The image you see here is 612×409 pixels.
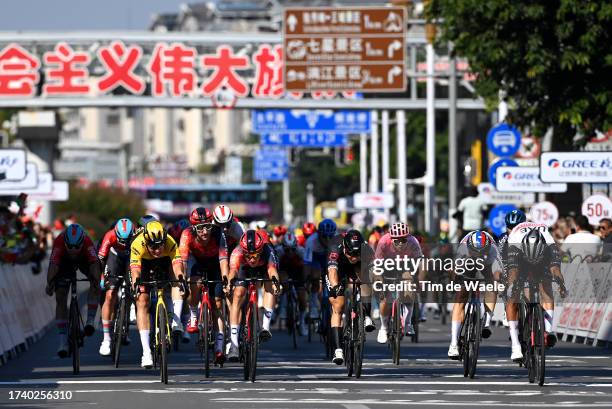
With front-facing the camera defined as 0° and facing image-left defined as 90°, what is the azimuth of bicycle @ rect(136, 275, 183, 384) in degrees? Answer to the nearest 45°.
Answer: approximately 0°

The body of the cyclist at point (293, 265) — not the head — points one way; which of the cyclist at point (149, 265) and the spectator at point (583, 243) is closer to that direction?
the cyclist

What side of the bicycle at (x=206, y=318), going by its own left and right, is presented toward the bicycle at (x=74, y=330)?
right

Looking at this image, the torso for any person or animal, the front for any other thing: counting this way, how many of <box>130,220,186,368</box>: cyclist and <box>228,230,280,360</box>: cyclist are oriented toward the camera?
2

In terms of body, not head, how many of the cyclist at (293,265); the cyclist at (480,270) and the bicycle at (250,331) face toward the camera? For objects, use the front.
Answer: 3
